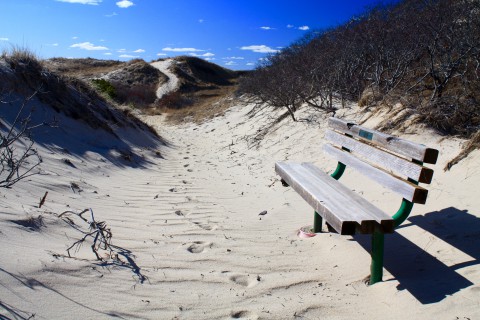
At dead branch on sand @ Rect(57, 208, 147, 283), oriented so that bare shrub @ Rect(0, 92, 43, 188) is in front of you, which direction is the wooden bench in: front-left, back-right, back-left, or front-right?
back-right

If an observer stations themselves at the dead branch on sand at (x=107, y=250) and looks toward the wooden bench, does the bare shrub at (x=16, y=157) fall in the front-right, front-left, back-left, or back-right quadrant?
back-left

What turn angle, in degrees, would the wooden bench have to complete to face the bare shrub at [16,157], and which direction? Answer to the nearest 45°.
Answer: approximately 45° to its right

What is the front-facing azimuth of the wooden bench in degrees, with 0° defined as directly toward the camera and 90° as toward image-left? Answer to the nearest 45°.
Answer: approximately 45°
